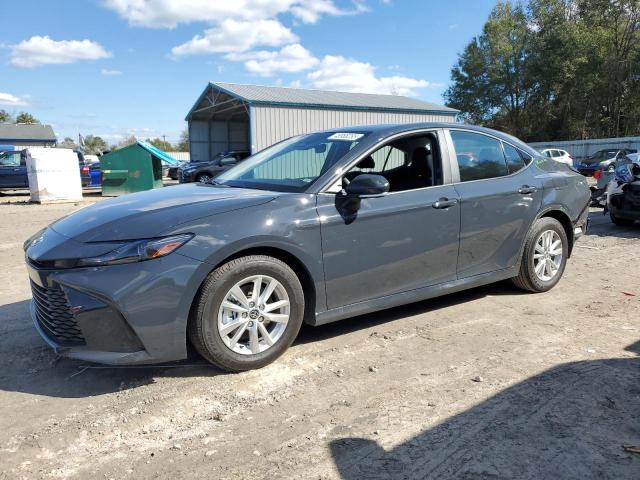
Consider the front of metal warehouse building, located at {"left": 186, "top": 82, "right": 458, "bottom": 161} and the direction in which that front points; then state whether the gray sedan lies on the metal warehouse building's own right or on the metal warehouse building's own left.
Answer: on the metal warehouse building's own left

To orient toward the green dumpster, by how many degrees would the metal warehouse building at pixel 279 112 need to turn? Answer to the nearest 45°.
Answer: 0° — it already faces it

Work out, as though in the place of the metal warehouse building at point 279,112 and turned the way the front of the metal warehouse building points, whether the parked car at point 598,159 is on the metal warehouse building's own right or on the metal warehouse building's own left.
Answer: on the metal warehouse building's own left

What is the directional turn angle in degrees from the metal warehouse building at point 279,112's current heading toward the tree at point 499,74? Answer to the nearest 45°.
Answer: approximately 180°

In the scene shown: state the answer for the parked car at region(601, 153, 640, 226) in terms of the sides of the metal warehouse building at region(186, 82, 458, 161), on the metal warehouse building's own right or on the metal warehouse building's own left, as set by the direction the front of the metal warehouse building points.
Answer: on the metal warehouse building's own left

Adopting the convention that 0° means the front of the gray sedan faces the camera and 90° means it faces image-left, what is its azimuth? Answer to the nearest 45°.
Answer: approximately 45°

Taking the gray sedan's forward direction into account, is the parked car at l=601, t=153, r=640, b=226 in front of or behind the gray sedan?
behind

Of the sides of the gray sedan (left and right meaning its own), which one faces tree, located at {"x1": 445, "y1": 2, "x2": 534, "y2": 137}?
back

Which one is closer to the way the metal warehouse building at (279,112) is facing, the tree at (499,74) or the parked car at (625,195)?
the parked car

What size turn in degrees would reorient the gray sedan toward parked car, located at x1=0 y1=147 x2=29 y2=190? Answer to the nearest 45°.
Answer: approximately 90° to its right

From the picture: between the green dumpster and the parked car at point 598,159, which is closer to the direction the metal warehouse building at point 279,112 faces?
the green dumpster
